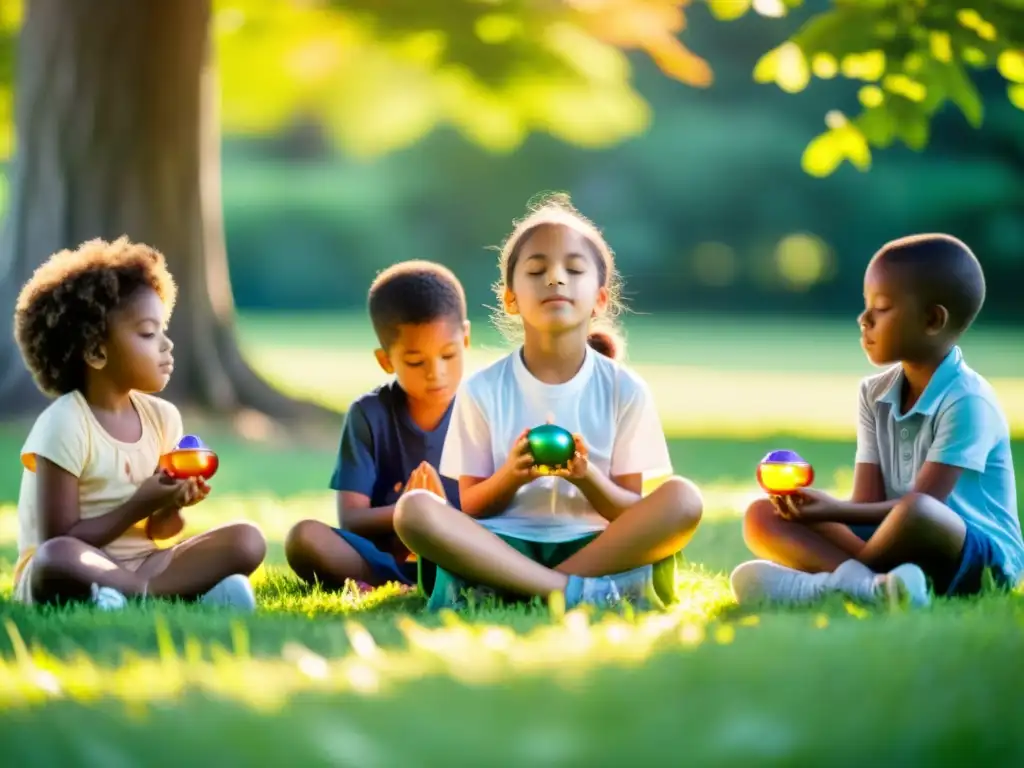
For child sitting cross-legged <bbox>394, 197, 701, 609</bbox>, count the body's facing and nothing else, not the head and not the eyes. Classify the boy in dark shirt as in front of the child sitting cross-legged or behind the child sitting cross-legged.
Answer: behind

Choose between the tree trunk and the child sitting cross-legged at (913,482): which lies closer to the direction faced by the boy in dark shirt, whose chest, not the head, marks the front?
the child sitting cross-legged

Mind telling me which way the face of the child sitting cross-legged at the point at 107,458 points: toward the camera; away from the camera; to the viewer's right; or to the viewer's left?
to the viewer's right

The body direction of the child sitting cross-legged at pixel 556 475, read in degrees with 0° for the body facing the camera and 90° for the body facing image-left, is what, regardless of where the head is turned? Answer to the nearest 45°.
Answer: approximately 0°

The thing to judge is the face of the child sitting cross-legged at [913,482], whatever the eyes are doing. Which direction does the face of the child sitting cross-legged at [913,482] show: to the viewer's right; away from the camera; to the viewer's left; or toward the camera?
to the viewer's left

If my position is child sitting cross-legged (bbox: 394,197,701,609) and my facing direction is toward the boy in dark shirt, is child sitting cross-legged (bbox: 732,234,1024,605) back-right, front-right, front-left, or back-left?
back-right

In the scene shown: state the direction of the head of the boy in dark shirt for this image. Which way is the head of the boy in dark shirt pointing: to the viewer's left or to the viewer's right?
to the viewer's right

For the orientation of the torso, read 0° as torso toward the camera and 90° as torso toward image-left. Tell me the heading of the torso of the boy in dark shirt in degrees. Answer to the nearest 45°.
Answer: approximately 315°

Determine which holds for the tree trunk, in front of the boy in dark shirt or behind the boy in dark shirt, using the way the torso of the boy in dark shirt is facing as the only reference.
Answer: behind

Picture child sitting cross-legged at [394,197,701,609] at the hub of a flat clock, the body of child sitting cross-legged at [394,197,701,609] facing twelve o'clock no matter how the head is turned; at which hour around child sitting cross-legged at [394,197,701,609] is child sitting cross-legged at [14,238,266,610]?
child sitting cross-legged at [14,238,266,610] is roughly at 3 o'clock from child sitting cross-legged at [394,197,701,609].
